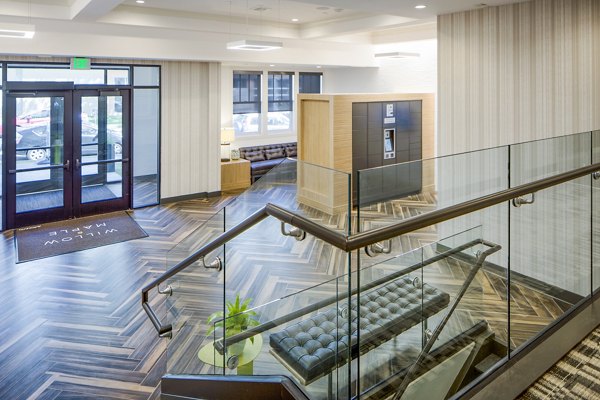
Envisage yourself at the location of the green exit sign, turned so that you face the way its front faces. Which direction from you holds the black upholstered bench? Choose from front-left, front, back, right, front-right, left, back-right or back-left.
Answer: front

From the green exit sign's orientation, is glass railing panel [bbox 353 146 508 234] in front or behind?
in front

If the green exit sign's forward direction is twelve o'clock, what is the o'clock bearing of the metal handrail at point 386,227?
The metal handrail is roughly at 12 o'clock from the green exit sign.

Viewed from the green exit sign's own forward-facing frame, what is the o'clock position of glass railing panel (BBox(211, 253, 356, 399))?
The glass railing panel is roughly at 12 o'clock from the green exit sign.

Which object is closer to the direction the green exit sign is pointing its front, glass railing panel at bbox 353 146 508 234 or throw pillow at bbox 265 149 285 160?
the glass railing panel

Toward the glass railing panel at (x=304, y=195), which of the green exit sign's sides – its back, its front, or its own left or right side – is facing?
front

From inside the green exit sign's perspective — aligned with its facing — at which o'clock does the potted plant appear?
The potted plant is roughly at 12 o'clock from the green exit sign.

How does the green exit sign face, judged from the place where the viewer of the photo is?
facing the viewer
